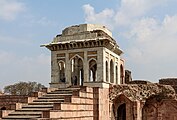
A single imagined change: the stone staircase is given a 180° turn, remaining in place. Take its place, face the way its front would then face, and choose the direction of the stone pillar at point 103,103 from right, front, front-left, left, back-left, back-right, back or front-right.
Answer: front

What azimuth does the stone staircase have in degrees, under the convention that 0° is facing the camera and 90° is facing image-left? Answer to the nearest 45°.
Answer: approximately 45°

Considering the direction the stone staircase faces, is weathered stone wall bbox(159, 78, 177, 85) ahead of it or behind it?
behind

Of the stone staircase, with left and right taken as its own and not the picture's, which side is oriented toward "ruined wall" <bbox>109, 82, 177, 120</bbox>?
back
